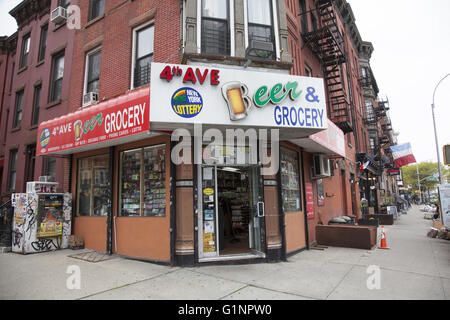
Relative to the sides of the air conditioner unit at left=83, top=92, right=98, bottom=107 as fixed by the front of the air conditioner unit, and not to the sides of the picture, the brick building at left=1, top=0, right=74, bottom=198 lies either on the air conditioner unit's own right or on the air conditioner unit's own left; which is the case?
on the air conditioner unit's own right

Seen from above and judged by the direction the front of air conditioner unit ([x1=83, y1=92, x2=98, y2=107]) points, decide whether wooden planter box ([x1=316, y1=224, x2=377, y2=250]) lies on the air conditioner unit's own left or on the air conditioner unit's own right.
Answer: on the air conditioner unit's own left

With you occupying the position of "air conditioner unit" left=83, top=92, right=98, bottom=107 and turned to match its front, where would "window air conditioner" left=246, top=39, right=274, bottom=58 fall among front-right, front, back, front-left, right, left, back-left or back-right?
left

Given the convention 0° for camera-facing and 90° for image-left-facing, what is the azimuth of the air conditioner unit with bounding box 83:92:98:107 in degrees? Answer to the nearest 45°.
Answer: approximately 45°

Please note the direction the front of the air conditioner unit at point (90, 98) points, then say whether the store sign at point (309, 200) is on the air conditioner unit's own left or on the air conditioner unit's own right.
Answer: on the air conditioner unit's own left

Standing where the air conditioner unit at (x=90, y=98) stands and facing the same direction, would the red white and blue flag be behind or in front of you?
behind

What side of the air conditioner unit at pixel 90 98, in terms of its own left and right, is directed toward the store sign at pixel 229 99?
left
